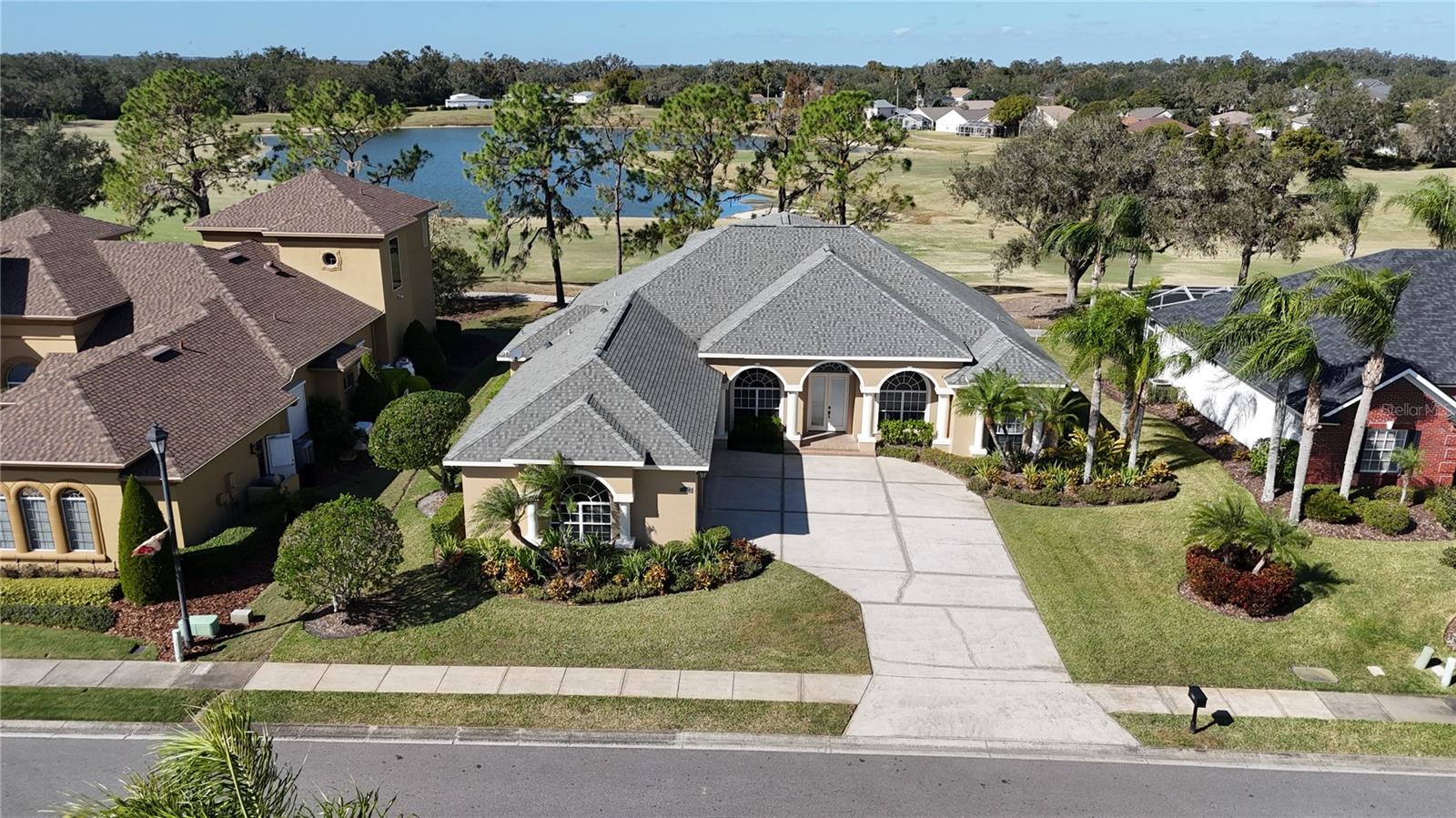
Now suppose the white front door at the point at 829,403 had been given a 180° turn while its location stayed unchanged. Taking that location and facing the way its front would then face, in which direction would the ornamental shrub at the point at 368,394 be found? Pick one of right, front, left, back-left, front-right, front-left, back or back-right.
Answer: left

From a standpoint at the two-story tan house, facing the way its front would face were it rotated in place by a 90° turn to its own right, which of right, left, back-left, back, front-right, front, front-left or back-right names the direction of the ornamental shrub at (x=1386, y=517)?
back-left

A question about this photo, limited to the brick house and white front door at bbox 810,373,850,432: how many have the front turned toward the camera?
2

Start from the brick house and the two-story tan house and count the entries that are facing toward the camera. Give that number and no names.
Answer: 2

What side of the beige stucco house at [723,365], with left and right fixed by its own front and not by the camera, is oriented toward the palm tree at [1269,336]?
left

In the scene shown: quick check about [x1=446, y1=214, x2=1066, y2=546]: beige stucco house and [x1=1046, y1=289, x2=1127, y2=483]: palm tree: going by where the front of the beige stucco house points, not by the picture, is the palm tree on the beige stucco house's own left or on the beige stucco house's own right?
on the beige stucco house's own left

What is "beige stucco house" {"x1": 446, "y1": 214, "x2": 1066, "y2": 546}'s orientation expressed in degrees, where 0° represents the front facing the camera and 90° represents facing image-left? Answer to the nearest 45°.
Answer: approximately 0°

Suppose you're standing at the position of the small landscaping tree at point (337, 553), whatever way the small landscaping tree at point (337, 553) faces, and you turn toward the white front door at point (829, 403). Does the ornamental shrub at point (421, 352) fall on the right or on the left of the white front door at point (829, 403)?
left

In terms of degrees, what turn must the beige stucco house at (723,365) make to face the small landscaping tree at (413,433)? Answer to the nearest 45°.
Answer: approximately 45° to its right

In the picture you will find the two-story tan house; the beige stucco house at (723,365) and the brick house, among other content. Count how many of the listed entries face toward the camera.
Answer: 3

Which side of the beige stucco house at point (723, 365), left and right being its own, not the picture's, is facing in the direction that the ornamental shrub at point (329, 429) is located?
right

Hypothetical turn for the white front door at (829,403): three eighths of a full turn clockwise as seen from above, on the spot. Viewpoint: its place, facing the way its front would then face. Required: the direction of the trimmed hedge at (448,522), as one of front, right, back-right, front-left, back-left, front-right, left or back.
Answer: left

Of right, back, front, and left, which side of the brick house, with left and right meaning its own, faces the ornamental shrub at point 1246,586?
front

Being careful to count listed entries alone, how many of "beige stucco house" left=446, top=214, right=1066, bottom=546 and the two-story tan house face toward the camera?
2

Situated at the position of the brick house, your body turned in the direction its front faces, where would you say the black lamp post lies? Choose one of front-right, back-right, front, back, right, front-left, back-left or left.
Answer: front-right

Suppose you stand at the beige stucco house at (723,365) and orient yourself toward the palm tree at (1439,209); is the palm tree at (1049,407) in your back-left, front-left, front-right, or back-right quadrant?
front-right

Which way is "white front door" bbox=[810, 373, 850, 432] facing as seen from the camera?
toward the camera

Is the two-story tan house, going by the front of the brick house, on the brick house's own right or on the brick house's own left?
on the brick house's own right

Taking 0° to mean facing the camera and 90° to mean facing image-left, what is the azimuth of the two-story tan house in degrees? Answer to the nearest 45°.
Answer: approximately 0°
